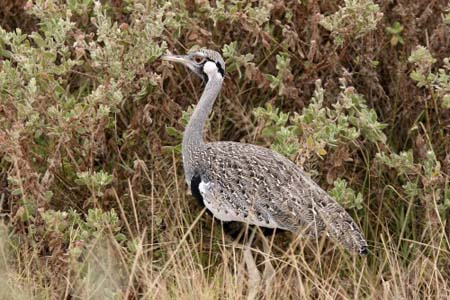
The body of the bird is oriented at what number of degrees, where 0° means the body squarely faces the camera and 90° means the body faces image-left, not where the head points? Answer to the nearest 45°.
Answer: approximately 90°
